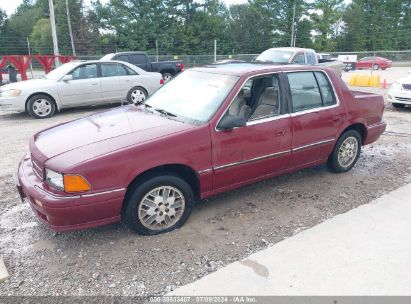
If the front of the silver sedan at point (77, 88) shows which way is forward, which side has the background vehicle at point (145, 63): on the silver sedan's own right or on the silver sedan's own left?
on the silver sedan's own right

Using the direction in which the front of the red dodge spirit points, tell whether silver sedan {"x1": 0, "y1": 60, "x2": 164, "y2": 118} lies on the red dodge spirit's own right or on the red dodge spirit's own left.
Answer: on the red dodge spirit's own right

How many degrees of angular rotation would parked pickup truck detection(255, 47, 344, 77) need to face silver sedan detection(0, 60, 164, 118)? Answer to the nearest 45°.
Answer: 0° — it already faces it

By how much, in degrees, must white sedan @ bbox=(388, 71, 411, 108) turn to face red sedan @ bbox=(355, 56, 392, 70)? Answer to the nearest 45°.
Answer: approximately 135° to its right

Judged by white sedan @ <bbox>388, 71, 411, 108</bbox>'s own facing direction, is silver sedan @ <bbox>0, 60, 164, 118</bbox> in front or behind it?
in front

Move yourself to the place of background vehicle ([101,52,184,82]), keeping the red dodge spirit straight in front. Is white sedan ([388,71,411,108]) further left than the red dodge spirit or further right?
left

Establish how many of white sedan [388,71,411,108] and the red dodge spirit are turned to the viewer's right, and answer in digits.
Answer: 0

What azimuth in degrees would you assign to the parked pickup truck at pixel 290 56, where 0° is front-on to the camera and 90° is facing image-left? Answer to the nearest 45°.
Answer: approximately 45°

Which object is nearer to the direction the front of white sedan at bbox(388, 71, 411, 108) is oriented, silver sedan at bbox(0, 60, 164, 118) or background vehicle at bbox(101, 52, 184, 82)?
the silver sedan

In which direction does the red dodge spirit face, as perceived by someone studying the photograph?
facing the viewer and to the left of the viewer

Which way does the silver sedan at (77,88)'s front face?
to the viewer's left

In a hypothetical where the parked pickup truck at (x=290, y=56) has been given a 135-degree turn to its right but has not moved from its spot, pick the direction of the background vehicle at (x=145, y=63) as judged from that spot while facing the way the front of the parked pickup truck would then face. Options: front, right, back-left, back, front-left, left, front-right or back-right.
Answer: left

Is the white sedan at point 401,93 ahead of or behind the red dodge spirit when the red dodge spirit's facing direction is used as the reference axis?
behind
